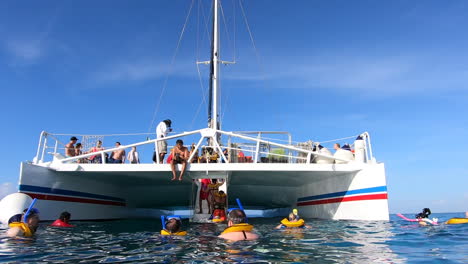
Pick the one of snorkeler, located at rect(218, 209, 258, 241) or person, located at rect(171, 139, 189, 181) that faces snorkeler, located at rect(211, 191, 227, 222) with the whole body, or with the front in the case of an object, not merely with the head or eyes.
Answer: snorkeler, located at rect(218, 209, 258, 241)

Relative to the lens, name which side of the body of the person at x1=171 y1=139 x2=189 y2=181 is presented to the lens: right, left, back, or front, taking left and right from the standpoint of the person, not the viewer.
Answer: front

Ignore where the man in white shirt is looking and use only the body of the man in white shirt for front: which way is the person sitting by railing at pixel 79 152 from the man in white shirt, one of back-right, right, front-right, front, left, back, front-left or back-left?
right

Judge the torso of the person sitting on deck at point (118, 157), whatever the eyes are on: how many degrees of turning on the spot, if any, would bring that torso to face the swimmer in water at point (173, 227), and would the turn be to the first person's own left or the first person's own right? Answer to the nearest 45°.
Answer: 0° — they already face them

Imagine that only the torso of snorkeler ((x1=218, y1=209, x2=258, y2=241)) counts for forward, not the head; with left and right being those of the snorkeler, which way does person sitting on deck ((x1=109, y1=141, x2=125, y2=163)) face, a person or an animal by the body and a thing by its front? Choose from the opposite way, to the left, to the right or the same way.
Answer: the opposite way

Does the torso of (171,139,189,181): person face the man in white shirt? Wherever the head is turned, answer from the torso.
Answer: no

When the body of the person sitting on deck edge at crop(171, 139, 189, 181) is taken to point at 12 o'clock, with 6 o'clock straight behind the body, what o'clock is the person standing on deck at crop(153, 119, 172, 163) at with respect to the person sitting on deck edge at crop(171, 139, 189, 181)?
the person standing on deck at crop(153, 119, 172, 163) is roughly at 5 o'clock from the person sitting on deck edge at crop(171, 139, 189, 181).

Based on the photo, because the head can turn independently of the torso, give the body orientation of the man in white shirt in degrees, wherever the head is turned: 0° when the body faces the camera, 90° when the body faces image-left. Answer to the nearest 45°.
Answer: approximately 0°

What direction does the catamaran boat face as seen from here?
toward the camera

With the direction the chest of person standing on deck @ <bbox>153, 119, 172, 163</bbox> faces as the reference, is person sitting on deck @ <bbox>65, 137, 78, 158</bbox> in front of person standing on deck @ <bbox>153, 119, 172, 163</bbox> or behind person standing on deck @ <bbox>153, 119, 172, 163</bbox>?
behind

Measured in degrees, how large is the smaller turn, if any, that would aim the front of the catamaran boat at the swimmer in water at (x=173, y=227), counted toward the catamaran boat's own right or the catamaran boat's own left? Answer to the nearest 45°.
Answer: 0° — it already faces them
